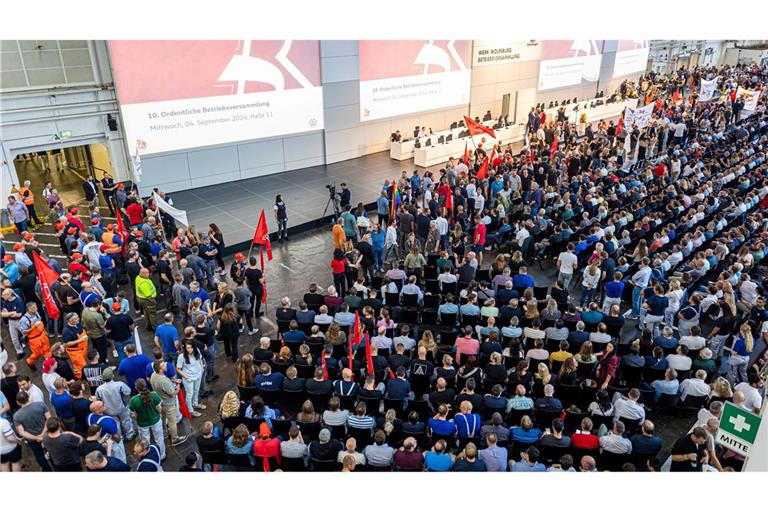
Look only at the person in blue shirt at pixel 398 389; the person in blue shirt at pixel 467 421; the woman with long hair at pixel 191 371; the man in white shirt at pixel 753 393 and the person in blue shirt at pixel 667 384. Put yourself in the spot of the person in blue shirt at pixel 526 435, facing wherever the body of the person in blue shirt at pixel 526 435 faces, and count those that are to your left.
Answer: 3

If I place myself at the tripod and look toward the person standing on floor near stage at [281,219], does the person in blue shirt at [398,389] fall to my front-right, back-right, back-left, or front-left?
front-left

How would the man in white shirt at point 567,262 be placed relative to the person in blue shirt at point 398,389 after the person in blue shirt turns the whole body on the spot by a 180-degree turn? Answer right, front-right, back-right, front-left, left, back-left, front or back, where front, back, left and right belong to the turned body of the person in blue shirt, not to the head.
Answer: back-left

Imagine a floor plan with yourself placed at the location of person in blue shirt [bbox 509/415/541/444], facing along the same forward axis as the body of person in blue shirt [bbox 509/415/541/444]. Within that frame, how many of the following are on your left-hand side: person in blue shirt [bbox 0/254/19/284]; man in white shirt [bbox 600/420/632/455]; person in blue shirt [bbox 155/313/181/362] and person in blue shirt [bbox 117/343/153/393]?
3

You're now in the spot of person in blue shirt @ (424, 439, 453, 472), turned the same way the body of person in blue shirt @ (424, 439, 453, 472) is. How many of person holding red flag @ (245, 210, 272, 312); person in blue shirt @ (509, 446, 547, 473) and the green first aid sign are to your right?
2

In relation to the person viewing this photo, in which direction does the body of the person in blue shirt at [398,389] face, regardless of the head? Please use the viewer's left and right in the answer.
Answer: facing away from the viewer

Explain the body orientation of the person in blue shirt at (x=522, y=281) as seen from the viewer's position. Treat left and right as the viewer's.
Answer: facing away from the viewer

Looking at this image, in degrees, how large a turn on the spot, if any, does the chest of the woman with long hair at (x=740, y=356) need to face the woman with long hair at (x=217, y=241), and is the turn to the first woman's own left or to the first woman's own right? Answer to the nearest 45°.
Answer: approximately 45° to the first woman's own left

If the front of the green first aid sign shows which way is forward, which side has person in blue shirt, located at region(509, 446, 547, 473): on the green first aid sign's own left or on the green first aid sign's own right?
on the green first aid sign's own right

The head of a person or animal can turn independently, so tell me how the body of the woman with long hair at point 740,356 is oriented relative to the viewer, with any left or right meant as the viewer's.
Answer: facing away from the viewer and to the left of the viewer

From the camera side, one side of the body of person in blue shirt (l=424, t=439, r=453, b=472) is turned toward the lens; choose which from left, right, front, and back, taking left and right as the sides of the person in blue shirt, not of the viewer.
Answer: back

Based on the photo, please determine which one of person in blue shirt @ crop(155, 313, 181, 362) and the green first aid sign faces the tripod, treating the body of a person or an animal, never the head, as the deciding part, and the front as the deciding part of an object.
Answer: the person in blue shirt

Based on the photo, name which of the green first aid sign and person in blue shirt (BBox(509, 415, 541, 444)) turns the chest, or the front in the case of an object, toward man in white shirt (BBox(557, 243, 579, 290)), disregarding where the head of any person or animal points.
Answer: the person in blue shirt

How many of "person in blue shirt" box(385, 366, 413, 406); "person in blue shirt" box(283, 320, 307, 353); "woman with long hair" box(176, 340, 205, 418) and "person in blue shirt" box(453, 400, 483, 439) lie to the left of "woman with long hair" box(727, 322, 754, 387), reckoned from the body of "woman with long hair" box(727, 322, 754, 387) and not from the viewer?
4

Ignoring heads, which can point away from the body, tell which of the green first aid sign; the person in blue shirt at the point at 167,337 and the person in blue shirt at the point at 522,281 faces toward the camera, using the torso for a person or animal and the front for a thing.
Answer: the green first aid sign

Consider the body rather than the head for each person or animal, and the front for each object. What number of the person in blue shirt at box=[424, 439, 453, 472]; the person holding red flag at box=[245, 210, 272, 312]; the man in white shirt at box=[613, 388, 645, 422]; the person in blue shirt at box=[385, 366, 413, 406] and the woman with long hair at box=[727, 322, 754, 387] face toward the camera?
0

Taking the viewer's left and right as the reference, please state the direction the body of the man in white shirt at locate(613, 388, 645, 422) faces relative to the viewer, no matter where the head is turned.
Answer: facing away from the viewer

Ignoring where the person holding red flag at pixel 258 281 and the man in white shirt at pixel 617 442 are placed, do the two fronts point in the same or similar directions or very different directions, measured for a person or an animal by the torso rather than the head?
same or similar directions

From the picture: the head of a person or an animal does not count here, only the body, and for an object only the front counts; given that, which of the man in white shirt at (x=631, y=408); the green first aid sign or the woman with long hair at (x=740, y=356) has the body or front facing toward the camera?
the green first aid sign

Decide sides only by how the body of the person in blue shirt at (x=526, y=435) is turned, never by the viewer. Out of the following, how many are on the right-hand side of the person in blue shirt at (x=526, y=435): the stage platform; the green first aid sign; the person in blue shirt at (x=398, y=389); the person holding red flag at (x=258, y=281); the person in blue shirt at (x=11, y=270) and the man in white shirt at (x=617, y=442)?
2

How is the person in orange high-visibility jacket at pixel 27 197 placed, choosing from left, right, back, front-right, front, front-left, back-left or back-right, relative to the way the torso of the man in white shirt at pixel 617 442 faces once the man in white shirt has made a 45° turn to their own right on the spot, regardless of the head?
back-left

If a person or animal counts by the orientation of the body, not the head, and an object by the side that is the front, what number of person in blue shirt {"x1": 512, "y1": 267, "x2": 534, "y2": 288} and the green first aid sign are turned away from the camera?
1

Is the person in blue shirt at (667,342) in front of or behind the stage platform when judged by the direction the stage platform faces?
in front

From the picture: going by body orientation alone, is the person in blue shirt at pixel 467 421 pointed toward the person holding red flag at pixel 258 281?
yes

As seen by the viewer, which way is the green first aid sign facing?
toward the camera
